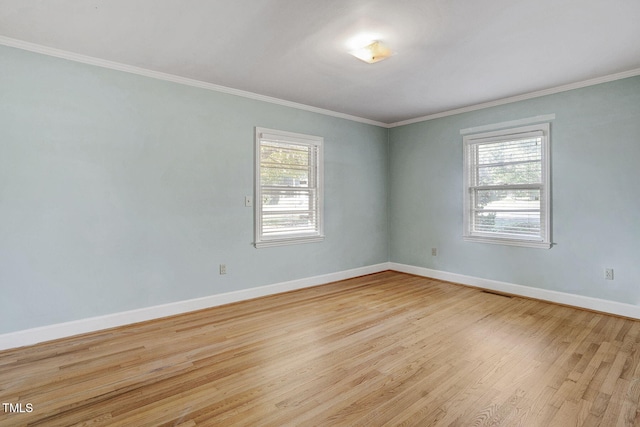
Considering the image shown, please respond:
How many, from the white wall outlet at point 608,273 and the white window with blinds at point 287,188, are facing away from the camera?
0

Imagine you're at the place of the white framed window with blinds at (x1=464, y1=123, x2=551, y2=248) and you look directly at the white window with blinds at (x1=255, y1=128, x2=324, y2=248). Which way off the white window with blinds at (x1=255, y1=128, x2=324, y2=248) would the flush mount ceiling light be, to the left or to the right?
left

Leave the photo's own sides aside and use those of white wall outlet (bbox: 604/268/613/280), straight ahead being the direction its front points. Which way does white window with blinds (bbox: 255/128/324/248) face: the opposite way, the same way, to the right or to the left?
to the left

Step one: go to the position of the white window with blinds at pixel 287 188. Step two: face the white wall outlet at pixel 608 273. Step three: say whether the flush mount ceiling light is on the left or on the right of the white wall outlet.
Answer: right

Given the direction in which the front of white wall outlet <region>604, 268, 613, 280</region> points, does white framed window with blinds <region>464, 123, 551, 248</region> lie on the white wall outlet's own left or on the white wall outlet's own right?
on the white wall outlet's own right

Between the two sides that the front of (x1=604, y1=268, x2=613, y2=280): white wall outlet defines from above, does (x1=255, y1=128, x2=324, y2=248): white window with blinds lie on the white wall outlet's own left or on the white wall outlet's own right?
on the white wall outlet's own right

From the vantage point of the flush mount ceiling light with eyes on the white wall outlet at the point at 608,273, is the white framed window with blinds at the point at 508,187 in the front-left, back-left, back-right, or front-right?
front-left

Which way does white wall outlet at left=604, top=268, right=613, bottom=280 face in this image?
toward the camera

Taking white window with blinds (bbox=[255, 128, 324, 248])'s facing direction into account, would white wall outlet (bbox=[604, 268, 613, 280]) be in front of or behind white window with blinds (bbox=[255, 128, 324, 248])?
in front

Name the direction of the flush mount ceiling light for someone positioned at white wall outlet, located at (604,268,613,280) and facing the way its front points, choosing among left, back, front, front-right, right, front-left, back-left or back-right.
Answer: front-right

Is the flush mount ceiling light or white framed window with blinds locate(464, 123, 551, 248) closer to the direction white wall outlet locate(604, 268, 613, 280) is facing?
the flush mount ceiling light

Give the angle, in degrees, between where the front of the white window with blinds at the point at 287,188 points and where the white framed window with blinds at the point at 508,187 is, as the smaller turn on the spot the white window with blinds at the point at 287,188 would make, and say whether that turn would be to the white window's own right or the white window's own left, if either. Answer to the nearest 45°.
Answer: approximately 45° to the white window's own left

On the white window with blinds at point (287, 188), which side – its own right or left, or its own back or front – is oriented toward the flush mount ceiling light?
front

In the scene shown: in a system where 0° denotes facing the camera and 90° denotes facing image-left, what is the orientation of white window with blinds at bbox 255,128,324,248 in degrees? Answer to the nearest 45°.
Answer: approximately 315°
